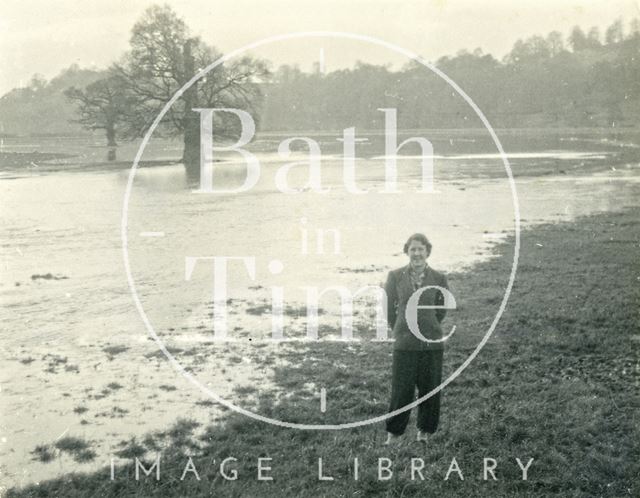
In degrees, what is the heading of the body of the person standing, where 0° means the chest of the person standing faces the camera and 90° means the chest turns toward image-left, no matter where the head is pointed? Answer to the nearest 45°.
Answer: approximately 0°

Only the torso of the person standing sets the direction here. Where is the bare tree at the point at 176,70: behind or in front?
behind
